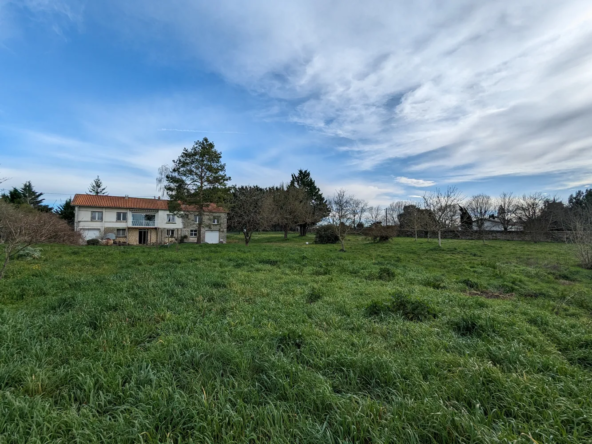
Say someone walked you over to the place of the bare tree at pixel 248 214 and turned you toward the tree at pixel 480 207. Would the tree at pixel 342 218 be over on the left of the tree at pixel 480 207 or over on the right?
right

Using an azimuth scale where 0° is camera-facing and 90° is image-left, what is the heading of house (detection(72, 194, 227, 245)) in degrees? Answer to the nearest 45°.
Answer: approximately 0°

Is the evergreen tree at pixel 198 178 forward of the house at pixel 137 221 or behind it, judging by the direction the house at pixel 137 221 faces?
forward

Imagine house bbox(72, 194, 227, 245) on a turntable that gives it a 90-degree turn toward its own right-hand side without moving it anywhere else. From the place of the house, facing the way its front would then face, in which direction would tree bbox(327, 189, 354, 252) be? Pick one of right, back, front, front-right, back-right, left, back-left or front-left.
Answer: back-left

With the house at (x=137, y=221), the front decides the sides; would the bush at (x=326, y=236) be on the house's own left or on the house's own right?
on the house's own left

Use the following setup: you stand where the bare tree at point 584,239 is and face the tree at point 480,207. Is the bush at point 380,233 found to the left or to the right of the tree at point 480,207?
left

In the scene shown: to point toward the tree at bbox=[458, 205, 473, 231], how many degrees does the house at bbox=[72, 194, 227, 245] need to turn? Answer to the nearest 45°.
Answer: approximately 90° to its left

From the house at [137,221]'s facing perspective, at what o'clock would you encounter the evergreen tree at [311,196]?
The evergreen tree is roughly at 9 o'clock from the house.

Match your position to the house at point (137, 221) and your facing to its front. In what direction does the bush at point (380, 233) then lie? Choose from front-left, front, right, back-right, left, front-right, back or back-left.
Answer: front-left

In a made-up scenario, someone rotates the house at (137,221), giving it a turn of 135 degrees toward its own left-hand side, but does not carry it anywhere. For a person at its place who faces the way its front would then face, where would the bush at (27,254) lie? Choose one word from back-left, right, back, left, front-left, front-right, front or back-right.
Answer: back-right

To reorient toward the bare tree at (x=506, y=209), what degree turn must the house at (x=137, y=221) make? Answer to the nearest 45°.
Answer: approximately 90° to its left
